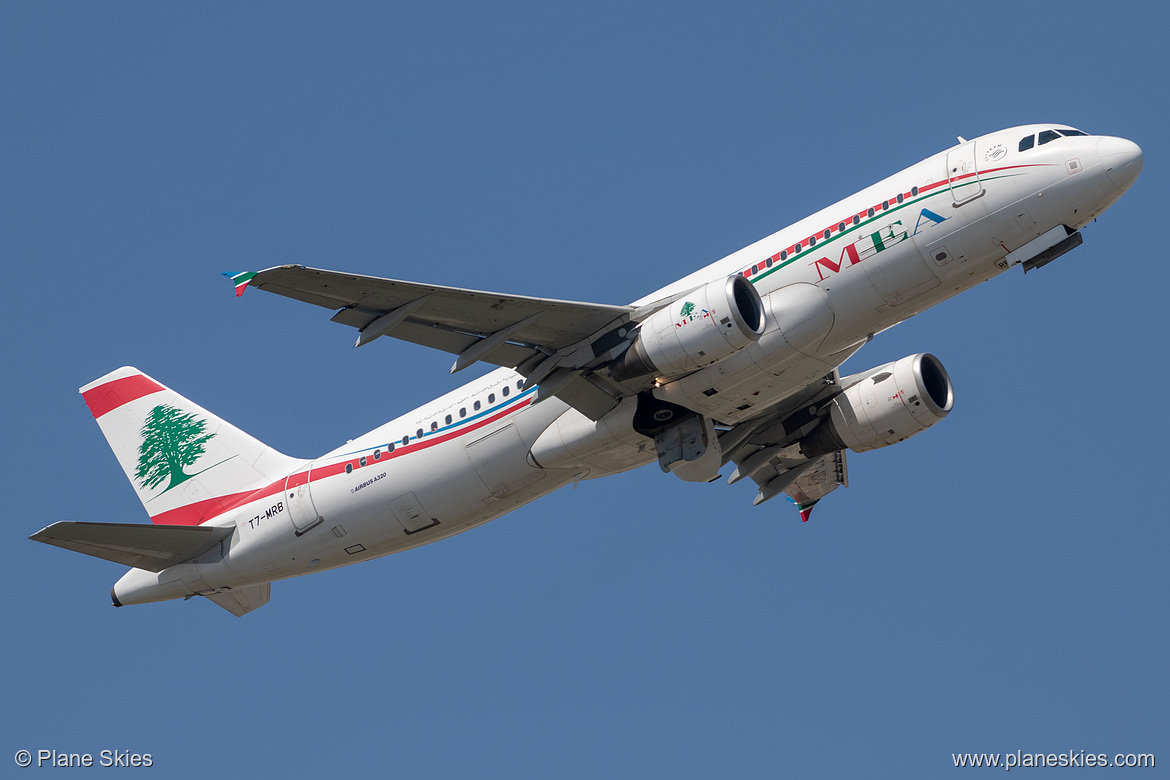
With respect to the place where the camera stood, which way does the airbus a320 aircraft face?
facing the viewer and to the right of the viewer
